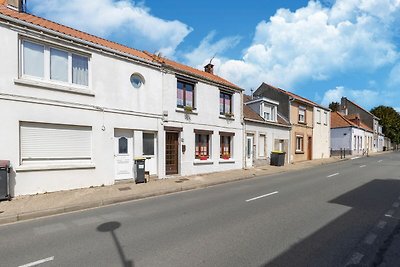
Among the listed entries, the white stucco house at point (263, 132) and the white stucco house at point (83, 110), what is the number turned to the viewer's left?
0

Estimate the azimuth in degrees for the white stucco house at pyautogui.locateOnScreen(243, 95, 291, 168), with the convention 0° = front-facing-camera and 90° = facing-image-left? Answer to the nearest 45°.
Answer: approximately 315°

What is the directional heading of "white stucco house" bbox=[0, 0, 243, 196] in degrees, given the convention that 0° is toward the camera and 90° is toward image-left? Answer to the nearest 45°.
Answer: approximately 315°

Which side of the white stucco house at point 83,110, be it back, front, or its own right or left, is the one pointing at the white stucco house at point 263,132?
left
